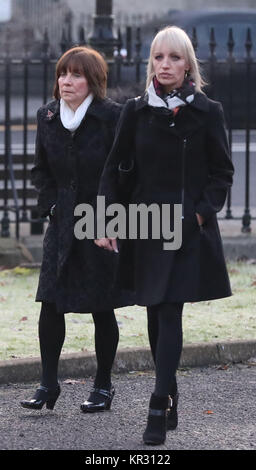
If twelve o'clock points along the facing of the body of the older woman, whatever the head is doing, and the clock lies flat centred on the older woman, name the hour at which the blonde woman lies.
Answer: The blonde woman is roughly at 9 o'clock from the older woman.

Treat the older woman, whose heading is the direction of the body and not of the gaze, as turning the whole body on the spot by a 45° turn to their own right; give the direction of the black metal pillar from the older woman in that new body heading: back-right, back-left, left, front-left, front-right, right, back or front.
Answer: right

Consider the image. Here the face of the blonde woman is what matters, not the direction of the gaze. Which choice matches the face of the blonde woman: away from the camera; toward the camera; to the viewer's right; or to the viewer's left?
toward the camera

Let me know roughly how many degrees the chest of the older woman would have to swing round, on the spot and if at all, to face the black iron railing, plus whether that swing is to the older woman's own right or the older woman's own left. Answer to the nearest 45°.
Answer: approximately 135° to the older woman's own right

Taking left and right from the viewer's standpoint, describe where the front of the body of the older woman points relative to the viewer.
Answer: facing the viewer and to the left of the viewer
